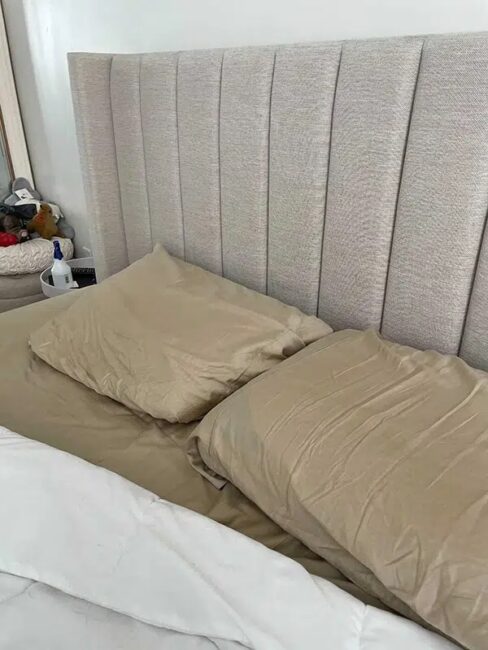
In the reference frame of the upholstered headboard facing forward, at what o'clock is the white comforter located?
The white comforter is roughly at 11 o'clock from the upholstered headboard.

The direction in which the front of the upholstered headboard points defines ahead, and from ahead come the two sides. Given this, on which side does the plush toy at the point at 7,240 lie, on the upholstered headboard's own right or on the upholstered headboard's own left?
on the upholstered headboard's own right

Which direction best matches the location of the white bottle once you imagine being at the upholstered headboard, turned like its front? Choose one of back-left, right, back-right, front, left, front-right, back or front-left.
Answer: right

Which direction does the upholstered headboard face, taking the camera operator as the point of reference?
facing the viewer and to the left of the viewer

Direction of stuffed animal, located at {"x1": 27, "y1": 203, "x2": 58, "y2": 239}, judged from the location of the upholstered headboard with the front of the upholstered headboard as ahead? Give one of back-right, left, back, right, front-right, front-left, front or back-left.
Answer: right

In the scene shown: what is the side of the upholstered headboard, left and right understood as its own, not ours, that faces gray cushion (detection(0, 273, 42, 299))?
right

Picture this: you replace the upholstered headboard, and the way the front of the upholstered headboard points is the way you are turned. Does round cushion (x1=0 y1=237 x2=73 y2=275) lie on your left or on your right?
on your right

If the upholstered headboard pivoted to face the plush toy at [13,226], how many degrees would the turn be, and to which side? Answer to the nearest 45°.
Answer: approximately 90° to its right

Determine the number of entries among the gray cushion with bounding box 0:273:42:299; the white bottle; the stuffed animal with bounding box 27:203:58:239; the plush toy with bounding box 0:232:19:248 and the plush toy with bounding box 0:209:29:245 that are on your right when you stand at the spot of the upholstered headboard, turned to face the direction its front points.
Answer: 5
